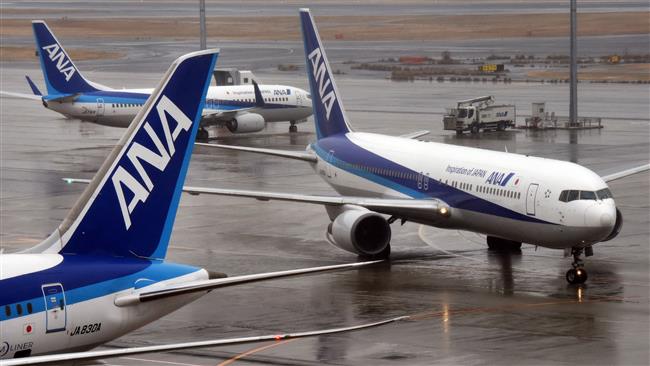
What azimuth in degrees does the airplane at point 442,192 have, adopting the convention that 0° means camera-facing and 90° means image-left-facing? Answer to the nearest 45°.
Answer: approximately 315°

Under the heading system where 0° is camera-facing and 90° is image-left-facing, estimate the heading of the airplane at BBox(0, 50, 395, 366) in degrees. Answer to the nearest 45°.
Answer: approximately 45°
